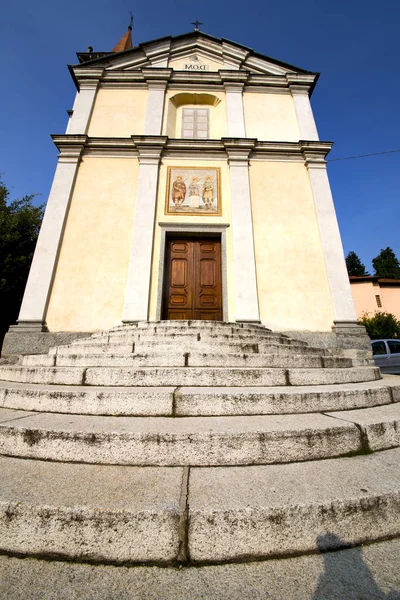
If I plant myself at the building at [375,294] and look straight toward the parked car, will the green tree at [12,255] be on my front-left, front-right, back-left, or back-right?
front-right

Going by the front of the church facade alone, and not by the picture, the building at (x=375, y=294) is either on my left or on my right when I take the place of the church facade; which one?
on my left

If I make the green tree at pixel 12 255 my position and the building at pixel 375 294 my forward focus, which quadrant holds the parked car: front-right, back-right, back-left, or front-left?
front-right

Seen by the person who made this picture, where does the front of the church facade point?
facing the viewer

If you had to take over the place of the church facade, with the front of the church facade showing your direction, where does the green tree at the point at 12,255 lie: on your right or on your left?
on your right

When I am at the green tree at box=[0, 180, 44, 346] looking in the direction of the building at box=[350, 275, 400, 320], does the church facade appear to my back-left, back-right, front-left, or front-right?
front-right

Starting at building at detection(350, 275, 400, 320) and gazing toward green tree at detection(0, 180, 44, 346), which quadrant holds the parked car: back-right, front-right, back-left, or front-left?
front-left

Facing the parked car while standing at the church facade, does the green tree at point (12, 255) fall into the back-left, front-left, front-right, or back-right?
back-left

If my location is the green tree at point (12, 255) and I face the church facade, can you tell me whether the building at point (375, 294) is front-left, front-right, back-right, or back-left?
front-left

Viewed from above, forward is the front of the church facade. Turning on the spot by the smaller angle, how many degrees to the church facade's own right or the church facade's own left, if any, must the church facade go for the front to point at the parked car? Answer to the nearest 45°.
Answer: approximately 90° to the church facade's own left

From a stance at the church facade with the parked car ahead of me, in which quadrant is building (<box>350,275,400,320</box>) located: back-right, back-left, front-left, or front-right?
front-left
